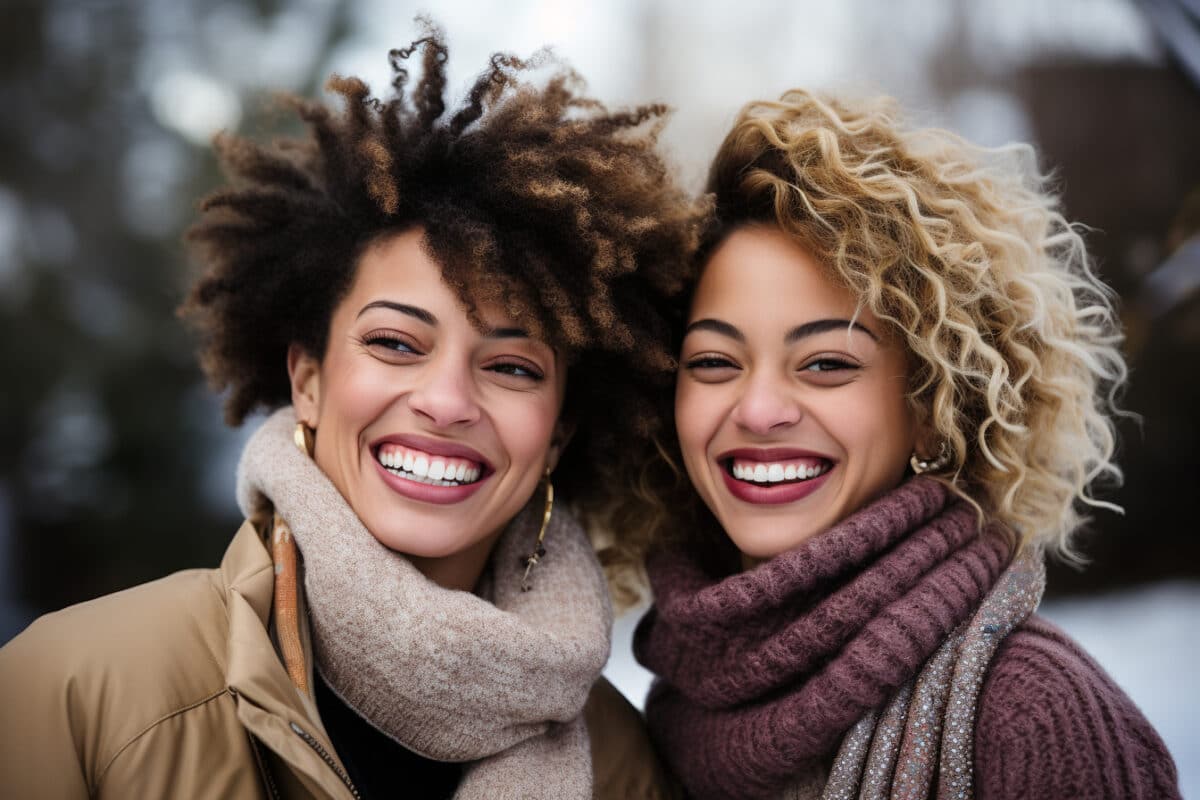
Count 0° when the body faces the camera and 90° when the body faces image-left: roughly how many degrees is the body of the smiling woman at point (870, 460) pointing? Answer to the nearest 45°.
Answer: approximately 45°

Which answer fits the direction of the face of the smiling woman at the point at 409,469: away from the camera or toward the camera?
toward the camera

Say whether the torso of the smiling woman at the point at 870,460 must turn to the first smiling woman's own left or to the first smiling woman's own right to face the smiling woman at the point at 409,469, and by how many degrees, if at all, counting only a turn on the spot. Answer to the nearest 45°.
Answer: approximately 45° to the first smiling woman's own right

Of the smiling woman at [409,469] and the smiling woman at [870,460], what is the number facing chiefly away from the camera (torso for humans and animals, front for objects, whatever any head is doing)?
0

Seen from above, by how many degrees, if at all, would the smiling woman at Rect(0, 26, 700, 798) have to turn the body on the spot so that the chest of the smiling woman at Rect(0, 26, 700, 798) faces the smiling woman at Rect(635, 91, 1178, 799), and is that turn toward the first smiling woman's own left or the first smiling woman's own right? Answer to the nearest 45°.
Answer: approximately 45° to the first smiling woman's own left
